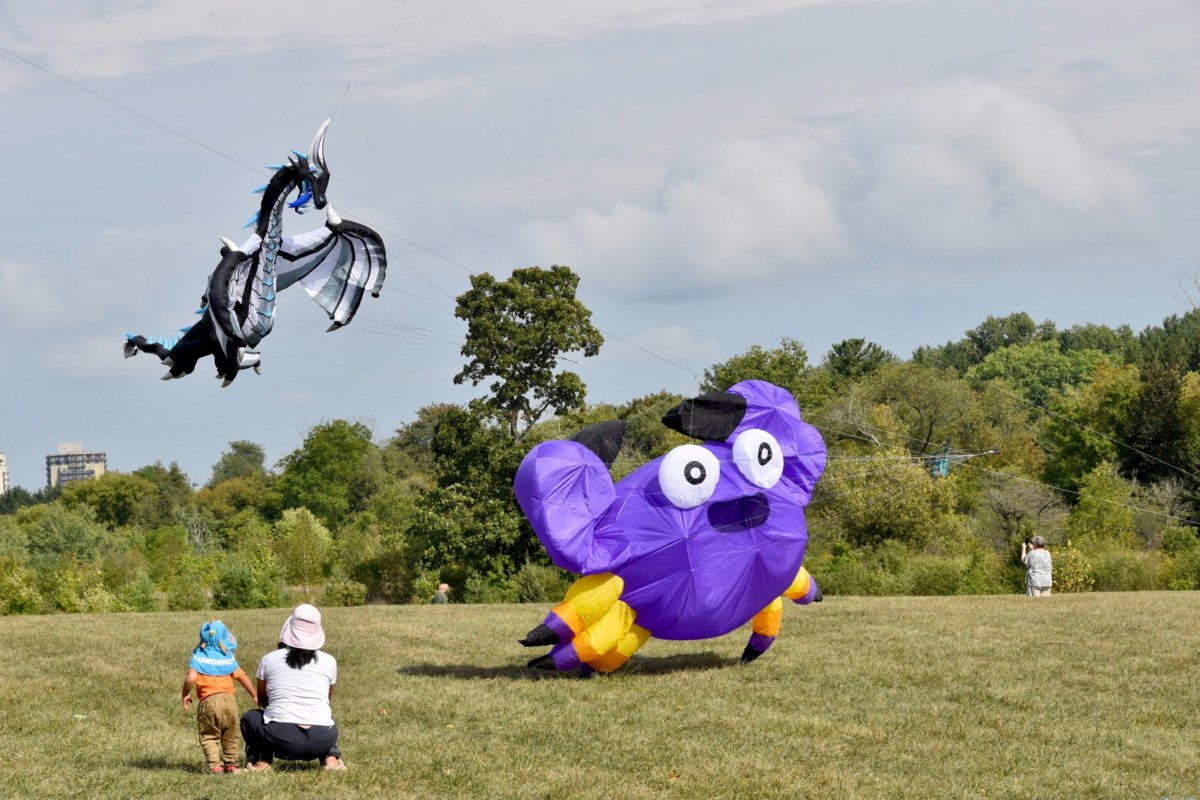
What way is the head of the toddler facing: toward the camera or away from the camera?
away from the camera

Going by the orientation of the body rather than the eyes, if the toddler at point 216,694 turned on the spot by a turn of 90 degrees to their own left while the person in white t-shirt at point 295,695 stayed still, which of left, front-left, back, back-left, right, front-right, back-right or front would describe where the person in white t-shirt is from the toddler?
back-left

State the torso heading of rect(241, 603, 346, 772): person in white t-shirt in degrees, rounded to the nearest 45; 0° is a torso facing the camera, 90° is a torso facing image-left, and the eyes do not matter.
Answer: approximately 180°

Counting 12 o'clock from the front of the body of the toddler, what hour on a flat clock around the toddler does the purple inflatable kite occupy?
The purple inflatable kite is roughly at 2 o'clock from the toddler.

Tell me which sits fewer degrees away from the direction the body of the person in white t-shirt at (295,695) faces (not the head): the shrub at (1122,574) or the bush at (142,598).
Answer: the bush

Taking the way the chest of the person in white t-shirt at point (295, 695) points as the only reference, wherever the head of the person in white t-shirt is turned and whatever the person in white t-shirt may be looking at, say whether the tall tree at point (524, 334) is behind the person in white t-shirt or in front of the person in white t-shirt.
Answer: in front

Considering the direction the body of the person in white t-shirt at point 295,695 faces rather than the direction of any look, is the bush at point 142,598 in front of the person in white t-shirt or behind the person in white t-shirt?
in front

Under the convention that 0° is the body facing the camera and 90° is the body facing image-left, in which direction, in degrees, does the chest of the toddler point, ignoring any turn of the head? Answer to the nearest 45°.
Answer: approximately 180°

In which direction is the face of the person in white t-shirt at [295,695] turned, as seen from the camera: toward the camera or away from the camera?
away from the camera

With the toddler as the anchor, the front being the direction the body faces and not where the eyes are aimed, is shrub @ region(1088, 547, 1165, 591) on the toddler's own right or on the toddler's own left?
on the toddler's own right

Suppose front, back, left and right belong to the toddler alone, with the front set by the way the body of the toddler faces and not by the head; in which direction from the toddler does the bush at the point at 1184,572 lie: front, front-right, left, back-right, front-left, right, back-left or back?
front-right

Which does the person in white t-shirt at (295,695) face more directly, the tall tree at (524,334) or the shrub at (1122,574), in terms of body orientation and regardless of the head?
the tall tree

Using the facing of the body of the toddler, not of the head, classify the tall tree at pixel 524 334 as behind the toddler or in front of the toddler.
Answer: in front
